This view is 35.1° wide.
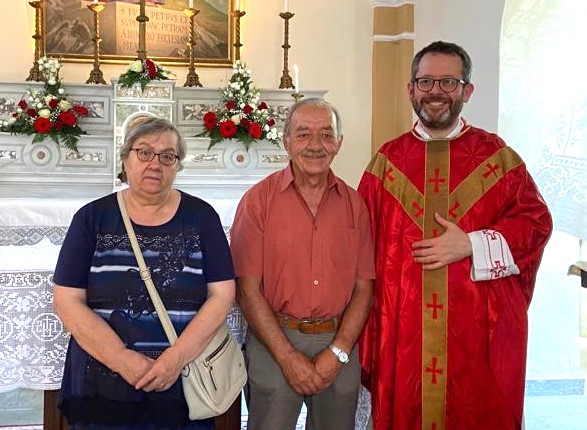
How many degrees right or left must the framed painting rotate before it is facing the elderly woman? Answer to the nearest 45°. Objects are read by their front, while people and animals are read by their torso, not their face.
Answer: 0° — it already faces them

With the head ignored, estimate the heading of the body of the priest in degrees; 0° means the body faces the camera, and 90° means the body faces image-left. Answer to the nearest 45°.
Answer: approximately 0°

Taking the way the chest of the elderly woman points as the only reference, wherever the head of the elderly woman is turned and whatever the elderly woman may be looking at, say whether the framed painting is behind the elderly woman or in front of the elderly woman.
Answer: behind

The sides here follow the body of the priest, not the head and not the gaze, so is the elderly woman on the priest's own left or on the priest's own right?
on the priest's own right

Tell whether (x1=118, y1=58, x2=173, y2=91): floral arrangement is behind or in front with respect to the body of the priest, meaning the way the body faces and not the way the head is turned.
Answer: behind

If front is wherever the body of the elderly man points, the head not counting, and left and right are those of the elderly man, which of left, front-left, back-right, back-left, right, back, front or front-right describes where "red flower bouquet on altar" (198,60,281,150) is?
back
